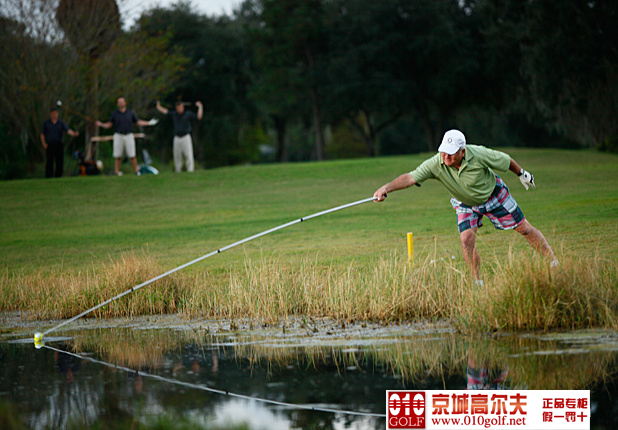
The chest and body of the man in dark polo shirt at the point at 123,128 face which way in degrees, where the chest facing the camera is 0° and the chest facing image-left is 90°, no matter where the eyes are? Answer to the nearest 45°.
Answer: approximately 0°

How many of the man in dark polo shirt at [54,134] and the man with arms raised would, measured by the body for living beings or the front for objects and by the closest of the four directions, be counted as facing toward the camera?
2

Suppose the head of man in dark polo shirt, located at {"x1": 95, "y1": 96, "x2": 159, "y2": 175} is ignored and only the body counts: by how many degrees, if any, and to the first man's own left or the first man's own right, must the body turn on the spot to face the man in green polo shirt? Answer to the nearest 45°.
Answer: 0° — they already face them

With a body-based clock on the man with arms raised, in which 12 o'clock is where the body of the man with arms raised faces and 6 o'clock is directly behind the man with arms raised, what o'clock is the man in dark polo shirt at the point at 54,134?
The man in dark polo shirt is roughly at 3 o'clock from the man with arms raised.

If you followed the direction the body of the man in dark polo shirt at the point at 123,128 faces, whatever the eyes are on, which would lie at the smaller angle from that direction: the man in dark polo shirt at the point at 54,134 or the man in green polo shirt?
the man in green polo shirt

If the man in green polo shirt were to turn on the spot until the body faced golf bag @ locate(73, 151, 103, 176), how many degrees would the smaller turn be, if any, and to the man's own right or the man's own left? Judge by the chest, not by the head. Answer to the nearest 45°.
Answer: approximately 90° to the man's own right

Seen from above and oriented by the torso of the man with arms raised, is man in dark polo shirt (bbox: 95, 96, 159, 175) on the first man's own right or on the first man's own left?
on the first man's own right

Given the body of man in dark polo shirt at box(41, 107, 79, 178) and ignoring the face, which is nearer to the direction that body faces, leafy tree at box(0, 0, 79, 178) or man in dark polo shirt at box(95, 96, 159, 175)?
the man in dark polo shirt

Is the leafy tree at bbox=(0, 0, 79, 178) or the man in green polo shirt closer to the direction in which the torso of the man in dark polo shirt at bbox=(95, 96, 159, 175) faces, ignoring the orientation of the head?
the man in green polo shirt

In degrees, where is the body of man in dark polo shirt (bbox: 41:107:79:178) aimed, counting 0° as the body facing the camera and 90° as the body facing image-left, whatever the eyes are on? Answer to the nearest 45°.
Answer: approximately 0°

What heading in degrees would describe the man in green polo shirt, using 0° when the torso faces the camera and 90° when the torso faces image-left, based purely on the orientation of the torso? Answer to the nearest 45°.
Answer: approximately 45°
